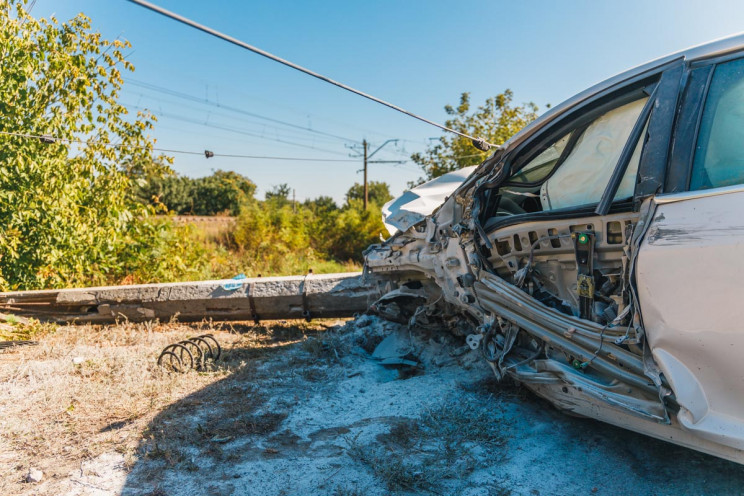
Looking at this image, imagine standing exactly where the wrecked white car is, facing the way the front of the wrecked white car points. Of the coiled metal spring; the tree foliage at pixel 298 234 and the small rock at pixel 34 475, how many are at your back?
0

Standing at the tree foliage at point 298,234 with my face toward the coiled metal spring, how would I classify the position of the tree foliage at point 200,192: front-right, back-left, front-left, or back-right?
back-right

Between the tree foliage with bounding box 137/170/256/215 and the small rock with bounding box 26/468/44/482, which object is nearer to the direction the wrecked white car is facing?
the tree foliage

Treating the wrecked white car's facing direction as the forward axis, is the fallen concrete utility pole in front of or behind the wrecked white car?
in front

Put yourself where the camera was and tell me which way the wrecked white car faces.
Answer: facing away from the viewer and to the left of the viewer

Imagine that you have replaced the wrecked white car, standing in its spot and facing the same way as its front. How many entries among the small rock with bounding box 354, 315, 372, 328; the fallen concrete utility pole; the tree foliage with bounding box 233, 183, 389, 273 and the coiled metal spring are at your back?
0

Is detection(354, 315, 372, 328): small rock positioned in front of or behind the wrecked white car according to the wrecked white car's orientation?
in front

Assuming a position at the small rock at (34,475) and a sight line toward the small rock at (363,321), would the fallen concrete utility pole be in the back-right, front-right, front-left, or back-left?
front-left

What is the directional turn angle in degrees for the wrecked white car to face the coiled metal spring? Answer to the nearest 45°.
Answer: approximately 45° to its left

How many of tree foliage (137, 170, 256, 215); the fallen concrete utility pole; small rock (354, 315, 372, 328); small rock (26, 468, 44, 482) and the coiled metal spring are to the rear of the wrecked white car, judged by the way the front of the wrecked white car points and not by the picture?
0

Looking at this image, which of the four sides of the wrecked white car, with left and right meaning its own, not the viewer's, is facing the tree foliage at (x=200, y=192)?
front

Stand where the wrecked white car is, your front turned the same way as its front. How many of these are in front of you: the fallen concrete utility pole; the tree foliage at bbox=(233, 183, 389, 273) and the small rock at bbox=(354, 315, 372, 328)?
3

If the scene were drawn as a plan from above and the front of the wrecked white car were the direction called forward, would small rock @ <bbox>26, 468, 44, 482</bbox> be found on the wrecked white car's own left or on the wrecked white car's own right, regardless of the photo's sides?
on the wrecked white car's own left

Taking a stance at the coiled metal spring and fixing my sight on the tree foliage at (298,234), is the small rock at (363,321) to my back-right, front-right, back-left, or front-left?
front-right

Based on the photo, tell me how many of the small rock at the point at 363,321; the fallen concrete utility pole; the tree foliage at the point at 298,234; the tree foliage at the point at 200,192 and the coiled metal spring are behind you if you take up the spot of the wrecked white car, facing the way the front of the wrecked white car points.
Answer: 0

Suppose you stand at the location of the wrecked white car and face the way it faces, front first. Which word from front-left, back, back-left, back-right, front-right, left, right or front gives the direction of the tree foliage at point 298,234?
front

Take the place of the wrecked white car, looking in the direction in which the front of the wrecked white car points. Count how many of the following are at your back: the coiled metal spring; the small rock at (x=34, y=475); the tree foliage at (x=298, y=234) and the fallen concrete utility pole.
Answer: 0

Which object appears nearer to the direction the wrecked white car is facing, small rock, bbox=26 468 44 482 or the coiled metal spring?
the coiled metal spring
